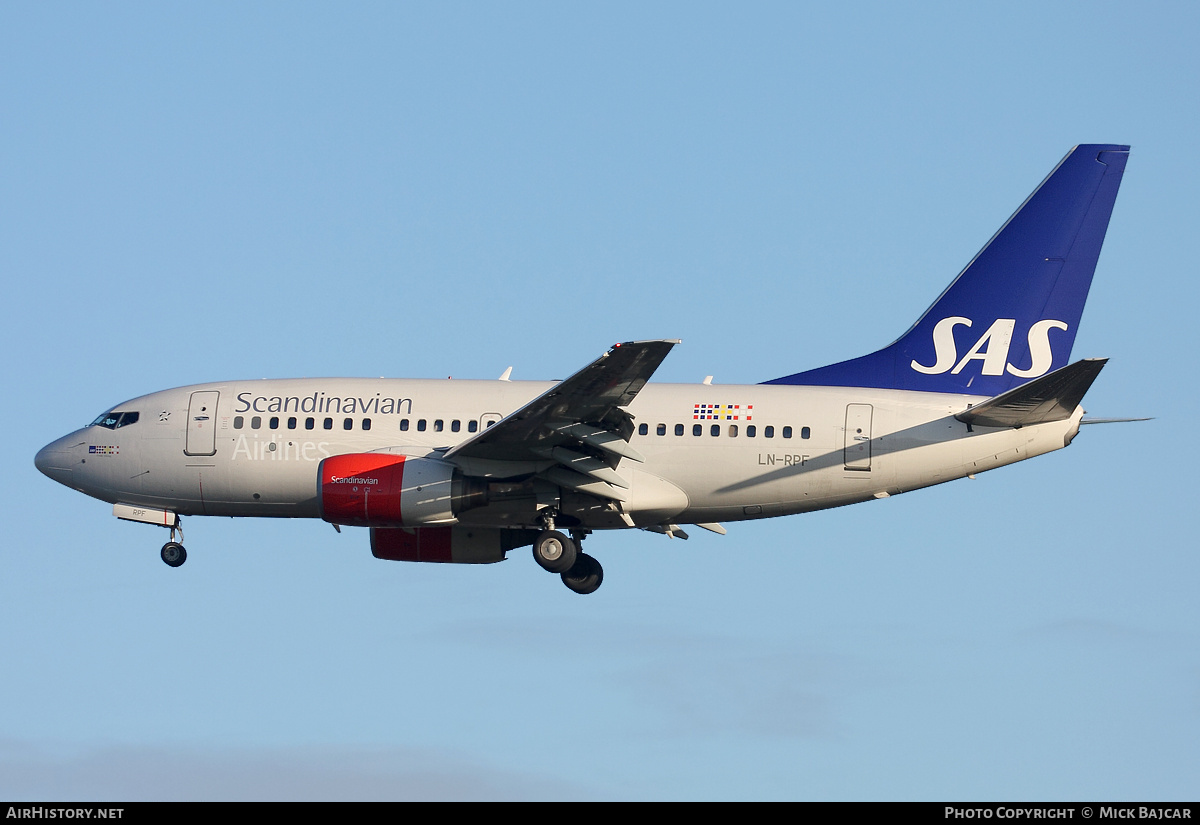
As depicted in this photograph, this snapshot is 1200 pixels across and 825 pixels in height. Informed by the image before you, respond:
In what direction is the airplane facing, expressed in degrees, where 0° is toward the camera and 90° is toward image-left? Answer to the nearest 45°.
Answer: approximately 90°
